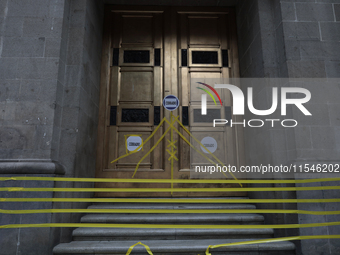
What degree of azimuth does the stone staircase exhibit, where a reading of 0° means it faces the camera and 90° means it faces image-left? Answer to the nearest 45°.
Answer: approximately 0°

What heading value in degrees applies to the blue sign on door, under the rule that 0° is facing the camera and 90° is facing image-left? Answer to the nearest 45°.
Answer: approximately 0°
